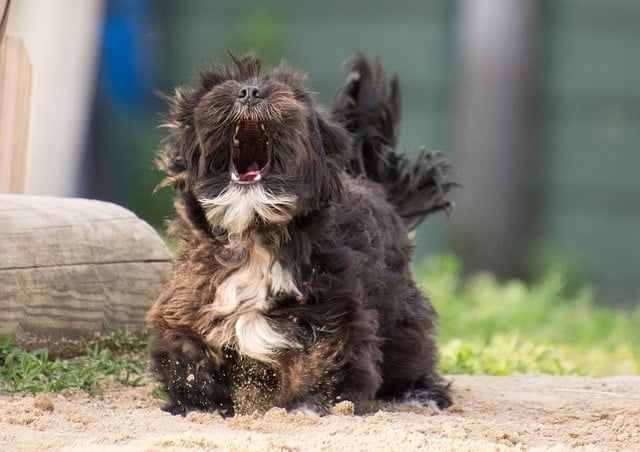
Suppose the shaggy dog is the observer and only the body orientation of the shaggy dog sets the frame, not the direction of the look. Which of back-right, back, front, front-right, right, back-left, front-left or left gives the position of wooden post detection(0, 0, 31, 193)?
right

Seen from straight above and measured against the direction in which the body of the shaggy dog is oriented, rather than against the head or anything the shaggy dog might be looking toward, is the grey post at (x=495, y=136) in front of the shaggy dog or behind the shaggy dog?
behind

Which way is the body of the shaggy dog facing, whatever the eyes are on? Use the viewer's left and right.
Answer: facing the viewer and to the left of the viewer

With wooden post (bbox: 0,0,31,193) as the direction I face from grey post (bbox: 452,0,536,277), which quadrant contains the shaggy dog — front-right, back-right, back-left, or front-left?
front-left

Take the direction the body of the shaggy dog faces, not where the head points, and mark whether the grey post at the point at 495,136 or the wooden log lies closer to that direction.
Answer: the wooden log

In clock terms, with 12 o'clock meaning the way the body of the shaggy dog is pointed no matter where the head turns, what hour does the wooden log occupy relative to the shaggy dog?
The wooden log is roughly at 3 o'clock from the shaggy dog.
